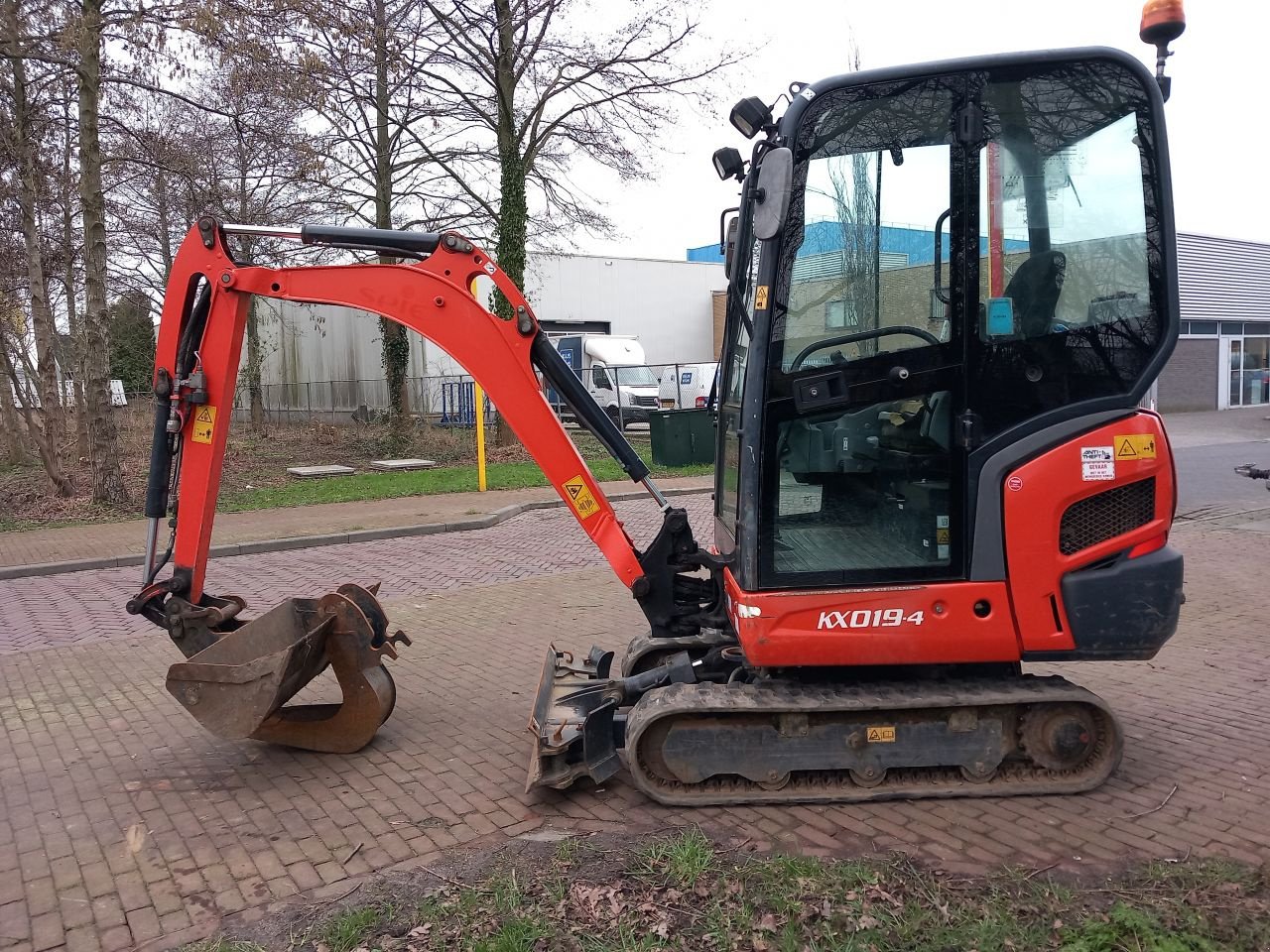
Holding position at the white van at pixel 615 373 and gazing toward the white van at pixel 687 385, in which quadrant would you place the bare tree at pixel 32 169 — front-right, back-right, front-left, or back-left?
back-right

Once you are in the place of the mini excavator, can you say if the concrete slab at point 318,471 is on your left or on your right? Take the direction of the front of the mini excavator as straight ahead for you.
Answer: on your right

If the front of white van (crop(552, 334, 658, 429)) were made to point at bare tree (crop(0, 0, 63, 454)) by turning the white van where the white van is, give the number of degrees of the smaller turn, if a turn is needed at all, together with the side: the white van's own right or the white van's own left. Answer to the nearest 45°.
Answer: approximately 90° to the white van's own right

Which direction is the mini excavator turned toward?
to the viewer's left

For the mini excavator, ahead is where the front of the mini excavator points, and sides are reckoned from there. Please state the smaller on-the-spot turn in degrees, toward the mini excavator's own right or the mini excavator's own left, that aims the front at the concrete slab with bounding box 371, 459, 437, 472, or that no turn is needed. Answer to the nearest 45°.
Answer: approximately 90° to the mini excavator's own right

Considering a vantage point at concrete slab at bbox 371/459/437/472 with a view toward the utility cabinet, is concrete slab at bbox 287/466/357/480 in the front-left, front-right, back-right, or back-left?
back-right

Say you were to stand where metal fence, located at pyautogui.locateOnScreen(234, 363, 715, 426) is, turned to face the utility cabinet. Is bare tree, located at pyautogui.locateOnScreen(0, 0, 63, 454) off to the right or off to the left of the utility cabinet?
right

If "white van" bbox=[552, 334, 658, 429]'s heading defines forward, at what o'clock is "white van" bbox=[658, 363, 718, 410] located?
"white van" bbox=[658, 363, 718, 410] is roughly at 10 o'clock from "white van" bbox=[552, 334, 658, 429].

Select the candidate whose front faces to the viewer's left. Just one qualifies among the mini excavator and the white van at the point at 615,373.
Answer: the mini excavator

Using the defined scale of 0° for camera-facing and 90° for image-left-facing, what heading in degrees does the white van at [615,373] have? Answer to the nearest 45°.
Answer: approximately 315°

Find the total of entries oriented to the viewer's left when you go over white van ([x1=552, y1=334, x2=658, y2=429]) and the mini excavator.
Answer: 1
